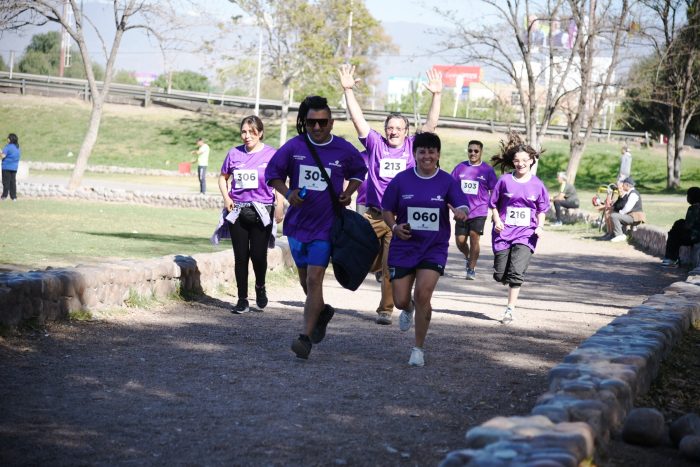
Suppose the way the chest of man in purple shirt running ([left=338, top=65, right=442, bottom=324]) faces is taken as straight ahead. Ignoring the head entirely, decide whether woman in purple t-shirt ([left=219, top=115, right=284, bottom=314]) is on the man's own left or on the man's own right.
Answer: on the man's own right

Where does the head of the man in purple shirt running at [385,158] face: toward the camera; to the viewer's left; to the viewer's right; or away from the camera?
toward the camera

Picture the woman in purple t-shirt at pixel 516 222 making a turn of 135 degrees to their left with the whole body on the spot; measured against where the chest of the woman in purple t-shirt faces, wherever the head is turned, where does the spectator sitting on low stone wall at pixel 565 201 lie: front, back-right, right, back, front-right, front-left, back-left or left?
front-left

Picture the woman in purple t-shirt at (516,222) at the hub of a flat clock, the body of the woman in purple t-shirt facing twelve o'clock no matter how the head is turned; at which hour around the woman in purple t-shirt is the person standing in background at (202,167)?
The person standing in background is roughly at 5 o'clock from the woman in purple t-shirt.

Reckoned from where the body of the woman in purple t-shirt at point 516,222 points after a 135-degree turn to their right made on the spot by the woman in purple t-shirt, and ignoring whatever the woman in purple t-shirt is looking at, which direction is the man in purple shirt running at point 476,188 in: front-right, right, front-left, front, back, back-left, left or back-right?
front-right

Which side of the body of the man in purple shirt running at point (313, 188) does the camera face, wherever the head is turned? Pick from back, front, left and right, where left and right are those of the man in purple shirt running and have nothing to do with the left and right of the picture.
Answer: front

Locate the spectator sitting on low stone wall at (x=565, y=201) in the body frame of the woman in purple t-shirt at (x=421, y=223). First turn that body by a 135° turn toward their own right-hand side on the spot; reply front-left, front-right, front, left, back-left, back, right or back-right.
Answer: front-right

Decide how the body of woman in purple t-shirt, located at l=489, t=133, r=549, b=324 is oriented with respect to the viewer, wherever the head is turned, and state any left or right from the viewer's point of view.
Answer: facing the viewer

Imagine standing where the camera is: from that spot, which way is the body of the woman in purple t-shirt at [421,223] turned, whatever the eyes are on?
toward the camera

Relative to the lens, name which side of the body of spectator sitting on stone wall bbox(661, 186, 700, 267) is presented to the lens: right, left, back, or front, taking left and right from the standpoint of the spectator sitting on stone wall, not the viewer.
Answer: left

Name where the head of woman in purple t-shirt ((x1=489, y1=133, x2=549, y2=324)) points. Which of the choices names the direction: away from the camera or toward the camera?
toward the camera

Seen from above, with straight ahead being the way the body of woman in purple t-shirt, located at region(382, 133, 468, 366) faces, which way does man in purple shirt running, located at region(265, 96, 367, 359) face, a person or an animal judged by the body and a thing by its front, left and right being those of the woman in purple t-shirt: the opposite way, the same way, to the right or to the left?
the same way

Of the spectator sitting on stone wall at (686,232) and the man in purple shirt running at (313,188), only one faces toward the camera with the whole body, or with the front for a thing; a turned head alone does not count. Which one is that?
the man in purple shirt running

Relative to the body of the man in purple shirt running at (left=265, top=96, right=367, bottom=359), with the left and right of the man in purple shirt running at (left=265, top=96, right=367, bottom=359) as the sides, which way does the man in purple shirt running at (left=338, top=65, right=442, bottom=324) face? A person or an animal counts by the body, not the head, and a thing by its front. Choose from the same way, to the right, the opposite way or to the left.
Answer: the same way

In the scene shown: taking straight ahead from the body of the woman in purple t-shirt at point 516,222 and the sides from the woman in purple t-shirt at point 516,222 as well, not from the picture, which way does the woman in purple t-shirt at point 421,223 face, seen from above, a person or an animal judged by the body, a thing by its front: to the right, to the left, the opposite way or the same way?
the same way

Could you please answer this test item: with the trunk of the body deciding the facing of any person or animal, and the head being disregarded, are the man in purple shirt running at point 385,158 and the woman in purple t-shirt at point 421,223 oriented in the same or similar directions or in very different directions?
same or similar directions
